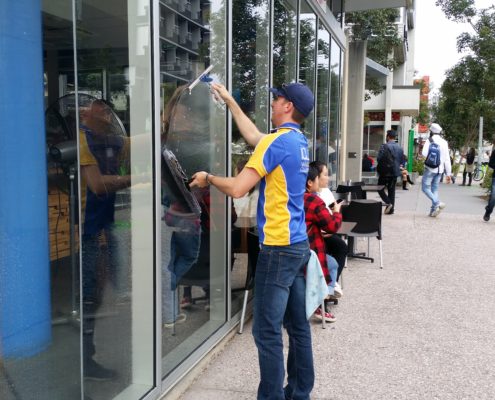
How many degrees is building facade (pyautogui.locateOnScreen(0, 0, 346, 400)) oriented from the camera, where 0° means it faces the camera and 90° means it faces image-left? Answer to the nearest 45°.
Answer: approximately 315°

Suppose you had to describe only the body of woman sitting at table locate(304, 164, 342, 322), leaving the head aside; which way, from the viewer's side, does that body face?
to the viewer's right

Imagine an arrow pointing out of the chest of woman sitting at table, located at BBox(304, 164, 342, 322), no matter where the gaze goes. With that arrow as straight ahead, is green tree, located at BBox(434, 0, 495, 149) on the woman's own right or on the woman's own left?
on the woman's own left

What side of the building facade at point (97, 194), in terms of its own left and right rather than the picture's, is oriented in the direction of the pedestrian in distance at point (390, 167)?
left

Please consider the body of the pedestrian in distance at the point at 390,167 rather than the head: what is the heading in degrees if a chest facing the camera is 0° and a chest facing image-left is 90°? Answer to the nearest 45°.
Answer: approximately 180°

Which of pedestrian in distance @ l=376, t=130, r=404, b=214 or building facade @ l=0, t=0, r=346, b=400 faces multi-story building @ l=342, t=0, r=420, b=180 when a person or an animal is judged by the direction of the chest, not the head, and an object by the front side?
the pedestrian in distance

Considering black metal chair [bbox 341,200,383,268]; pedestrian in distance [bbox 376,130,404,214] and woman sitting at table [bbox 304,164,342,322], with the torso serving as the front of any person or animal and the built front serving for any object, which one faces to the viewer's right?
the woman sitting at table
